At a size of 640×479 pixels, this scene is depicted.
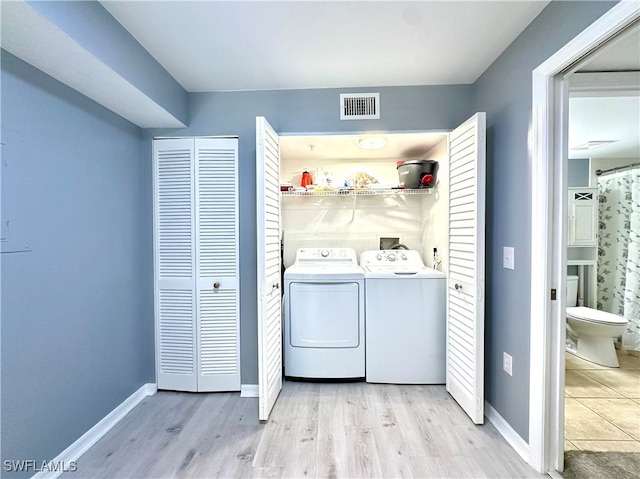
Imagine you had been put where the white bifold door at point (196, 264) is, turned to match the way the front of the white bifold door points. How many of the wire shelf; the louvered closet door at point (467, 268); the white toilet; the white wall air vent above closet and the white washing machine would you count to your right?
0

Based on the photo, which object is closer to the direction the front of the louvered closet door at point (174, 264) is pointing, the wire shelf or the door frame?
the door frame

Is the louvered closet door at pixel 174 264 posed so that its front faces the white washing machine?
no

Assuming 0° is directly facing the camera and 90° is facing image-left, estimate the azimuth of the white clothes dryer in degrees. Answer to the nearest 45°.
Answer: approximately 0°

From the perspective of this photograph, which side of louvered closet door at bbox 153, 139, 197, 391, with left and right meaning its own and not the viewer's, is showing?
front

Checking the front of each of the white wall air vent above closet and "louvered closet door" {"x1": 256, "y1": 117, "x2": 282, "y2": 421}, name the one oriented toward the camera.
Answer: the white wall air vent above closet

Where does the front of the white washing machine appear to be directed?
toward the camera

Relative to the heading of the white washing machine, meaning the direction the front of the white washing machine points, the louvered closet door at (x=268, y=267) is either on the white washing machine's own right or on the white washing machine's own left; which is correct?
on the white washing machine's own right

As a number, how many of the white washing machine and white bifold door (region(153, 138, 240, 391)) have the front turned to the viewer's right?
0

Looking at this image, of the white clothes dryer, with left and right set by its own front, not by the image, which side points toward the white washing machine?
left

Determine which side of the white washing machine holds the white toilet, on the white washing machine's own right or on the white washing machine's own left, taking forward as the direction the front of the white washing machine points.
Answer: on the white washing machine's own left

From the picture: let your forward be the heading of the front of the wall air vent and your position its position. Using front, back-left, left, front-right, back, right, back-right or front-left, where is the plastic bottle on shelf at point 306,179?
back-right

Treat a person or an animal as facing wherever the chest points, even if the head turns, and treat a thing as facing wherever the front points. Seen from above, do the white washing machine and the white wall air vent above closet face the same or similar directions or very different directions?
same or similar directions
